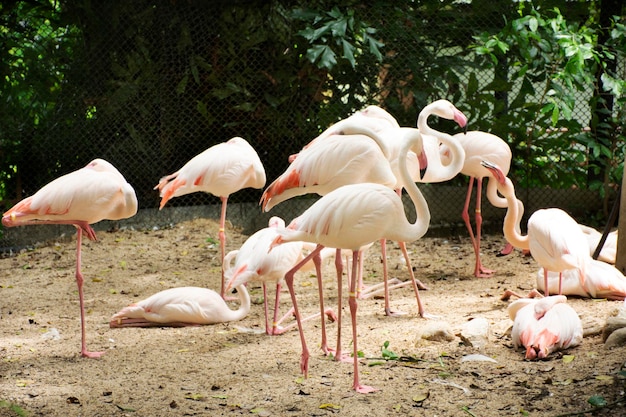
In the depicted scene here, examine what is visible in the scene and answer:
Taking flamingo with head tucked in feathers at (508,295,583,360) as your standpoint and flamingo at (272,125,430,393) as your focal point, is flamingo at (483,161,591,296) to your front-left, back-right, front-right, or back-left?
back-right

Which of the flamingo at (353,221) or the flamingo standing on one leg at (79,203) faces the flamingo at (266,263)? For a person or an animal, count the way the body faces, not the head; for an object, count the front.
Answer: the flamingo standing on one leg

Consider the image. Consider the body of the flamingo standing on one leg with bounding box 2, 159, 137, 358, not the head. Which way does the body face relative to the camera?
to the viewer's right

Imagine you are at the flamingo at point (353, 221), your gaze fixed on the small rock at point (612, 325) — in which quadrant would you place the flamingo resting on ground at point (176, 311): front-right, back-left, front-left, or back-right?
back-left

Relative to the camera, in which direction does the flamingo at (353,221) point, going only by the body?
to the viewer's right

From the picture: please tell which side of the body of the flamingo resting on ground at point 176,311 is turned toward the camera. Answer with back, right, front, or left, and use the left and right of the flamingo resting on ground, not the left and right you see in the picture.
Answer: right

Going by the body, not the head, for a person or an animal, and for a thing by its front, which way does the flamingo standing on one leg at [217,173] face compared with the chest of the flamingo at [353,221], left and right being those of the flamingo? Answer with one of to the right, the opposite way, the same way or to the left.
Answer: the same way

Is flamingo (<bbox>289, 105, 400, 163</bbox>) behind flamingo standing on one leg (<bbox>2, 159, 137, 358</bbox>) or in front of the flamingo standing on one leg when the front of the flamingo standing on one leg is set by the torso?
in front

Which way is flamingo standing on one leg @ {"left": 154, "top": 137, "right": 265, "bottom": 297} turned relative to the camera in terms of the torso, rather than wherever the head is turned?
to the viewer's right
